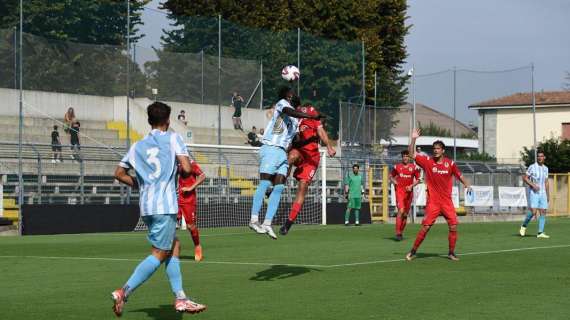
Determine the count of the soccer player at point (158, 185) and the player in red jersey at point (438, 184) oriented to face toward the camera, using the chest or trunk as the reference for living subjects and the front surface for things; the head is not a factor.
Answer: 1

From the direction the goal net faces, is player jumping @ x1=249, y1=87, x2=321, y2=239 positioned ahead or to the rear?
ahead

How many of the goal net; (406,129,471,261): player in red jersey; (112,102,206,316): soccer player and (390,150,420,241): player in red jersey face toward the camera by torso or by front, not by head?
3

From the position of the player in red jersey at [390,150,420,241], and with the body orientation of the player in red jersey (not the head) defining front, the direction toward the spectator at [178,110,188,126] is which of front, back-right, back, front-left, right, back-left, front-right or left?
back-right

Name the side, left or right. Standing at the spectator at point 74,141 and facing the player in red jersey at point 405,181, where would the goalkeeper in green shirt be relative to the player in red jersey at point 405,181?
left

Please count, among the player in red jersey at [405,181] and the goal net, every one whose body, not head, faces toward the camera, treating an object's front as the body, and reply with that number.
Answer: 2

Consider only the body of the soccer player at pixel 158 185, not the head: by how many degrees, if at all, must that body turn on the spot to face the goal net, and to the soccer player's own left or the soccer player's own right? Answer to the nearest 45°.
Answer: approximately 45° to the soccer player's own left

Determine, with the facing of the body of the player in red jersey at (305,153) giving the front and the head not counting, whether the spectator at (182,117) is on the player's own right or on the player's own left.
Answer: on the player's own right

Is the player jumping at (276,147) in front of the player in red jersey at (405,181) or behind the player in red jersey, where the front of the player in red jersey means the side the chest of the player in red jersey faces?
in front

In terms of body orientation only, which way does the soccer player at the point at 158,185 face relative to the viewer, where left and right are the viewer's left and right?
facing away from the viewer and to the right of the viewer

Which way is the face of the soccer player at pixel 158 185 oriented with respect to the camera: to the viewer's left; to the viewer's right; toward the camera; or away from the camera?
away from the camera

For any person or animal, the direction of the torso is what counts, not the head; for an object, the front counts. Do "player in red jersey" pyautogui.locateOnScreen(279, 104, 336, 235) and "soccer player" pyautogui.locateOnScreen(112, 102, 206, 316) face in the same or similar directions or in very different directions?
very different directions

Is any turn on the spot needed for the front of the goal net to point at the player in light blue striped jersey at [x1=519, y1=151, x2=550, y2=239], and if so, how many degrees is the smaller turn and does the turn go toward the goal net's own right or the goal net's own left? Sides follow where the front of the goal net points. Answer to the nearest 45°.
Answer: approximately 45° to the goal net's own left

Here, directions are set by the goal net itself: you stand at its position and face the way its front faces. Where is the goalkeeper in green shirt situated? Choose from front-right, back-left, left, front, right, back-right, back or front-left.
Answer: left
